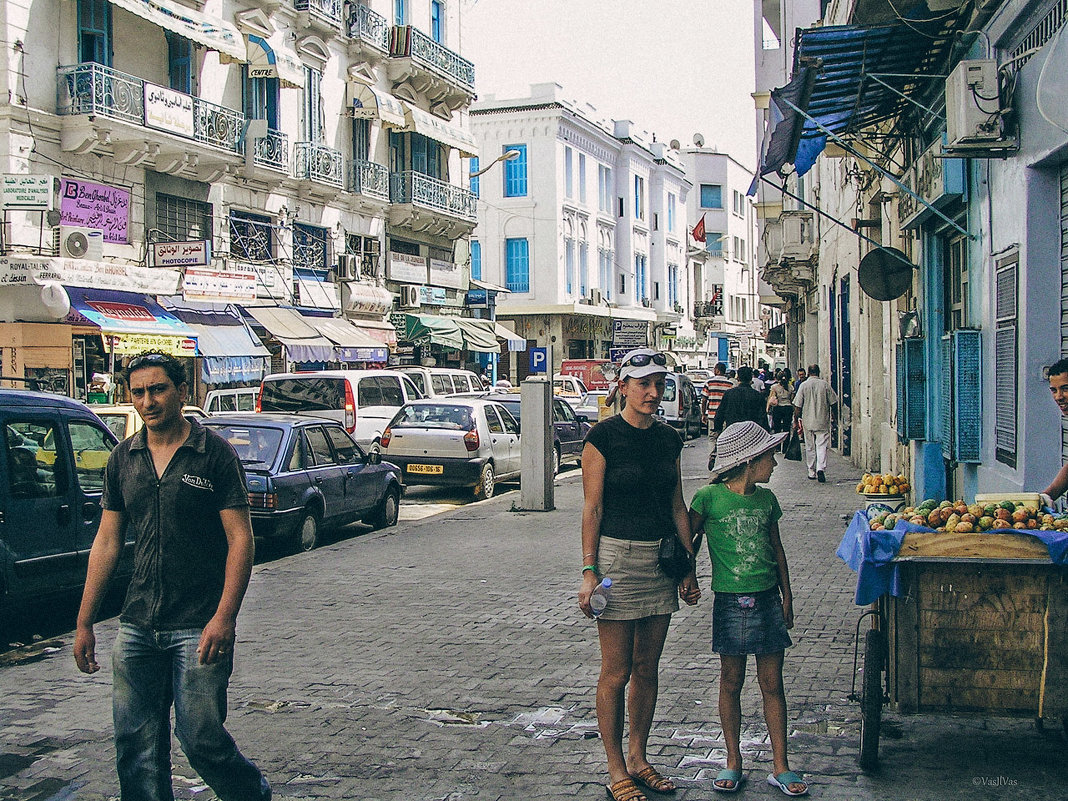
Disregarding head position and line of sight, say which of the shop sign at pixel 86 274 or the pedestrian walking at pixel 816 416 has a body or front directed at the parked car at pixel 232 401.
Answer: the shop sign

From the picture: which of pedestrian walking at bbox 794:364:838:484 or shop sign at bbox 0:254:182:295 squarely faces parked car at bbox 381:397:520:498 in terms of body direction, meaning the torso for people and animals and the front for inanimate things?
the shop sign

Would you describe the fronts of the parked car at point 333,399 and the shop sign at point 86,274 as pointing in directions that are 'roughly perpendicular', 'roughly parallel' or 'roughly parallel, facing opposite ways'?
roughly perpendicular

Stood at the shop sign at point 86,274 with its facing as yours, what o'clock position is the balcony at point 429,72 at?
The balcony is roughly at 9 o'clock from the shop sign.

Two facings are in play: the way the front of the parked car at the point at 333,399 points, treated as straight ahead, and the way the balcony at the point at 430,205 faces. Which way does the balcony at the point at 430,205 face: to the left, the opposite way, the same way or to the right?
to the right

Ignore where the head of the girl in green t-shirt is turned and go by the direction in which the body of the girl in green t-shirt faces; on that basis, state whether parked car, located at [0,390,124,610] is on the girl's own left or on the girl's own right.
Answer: on the girl's own right

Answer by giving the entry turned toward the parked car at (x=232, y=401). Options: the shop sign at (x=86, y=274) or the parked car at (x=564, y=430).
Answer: the shop sign

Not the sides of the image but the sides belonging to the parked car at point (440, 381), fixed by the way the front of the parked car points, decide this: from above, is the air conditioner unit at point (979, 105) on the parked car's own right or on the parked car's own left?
on the parked car's own right

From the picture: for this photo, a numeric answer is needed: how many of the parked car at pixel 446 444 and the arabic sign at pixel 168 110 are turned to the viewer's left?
0

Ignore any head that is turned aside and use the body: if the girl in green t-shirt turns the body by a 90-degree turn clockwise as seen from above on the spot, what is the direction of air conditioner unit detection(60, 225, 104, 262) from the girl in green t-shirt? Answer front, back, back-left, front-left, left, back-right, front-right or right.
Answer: front-right
